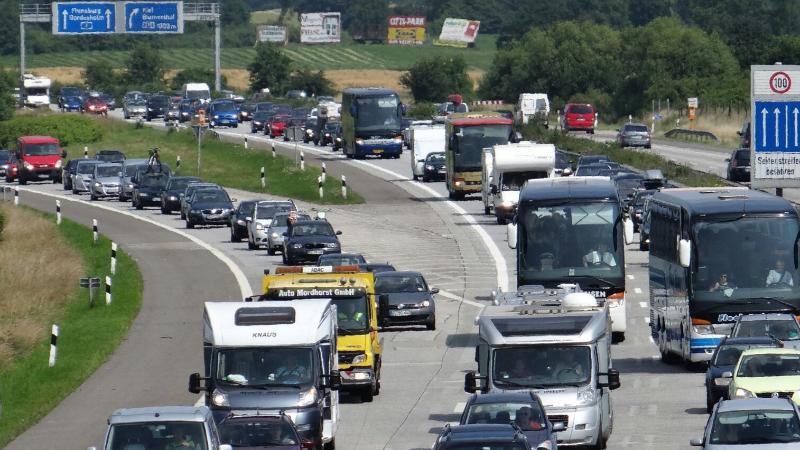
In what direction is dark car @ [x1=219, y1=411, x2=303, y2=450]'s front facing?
toward the camera

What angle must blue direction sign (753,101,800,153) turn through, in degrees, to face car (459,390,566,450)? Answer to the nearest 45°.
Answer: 0° — it already faces it

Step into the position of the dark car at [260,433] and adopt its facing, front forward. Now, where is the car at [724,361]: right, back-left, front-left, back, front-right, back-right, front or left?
back-left

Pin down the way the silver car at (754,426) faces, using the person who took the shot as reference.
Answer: facing the viewer

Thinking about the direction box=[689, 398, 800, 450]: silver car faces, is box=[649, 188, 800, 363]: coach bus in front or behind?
behind

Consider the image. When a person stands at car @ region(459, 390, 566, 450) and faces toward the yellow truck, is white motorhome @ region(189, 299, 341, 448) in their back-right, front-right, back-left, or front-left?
front-left

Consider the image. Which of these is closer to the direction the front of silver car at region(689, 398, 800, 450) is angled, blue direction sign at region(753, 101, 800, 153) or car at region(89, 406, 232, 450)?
the car

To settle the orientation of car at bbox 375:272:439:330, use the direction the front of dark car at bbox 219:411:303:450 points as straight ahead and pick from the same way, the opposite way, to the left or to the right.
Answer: the same way

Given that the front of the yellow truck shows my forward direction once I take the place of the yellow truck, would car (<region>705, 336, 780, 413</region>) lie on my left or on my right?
on my left

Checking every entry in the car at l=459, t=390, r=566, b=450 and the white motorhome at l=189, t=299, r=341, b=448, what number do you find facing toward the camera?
2

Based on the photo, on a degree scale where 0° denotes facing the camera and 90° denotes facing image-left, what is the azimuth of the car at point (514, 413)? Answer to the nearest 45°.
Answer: approximately 0°

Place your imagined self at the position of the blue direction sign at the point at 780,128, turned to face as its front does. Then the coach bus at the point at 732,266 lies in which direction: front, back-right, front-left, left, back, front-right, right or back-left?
front

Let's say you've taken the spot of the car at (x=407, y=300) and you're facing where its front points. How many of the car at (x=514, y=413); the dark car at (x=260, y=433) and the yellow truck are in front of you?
3

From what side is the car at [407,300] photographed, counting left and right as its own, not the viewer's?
front

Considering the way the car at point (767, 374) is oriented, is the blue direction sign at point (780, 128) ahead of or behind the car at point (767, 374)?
behind

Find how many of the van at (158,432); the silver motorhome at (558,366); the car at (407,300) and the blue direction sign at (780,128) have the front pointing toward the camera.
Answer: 4

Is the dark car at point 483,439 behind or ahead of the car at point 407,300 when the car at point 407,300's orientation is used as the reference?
ahead

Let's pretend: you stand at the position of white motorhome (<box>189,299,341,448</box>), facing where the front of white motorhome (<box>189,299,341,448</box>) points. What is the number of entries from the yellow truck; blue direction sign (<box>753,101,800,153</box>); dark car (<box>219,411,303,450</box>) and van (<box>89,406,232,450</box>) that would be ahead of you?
2
